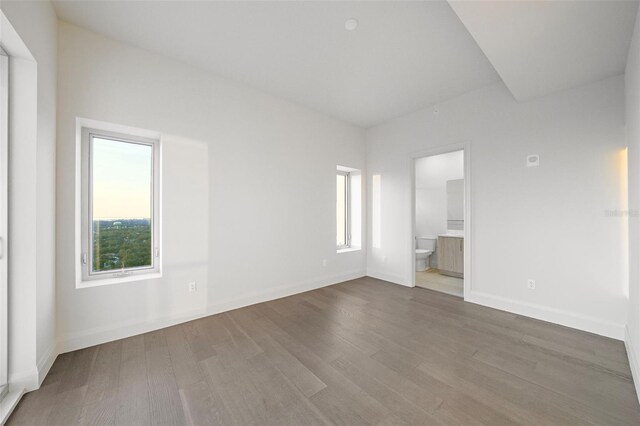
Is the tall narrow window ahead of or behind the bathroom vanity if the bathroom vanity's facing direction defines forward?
ahead

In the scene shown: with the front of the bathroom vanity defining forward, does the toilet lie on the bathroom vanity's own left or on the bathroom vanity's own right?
on the bathroom vanity's own right

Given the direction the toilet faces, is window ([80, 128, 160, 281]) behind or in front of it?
in front

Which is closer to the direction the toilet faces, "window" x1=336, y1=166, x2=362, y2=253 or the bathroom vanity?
the window

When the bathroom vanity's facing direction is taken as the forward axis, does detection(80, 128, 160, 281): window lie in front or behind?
in front

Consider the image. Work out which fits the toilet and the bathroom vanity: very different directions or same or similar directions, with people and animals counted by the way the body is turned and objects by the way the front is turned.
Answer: same or similar directions

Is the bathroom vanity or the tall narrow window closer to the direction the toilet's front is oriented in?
the tall narrow window

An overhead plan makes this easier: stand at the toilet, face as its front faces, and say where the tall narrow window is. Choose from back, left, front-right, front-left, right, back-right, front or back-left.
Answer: front

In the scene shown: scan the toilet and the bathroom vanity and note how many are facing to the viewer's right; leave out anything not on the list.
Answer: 0

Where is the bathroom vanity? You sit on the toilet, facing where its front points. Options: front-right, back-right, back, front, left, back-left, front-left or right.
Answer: left

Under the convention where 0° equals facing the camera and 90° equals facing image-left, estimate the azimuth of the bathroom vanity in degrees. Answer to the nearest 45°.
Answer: approximately 45°

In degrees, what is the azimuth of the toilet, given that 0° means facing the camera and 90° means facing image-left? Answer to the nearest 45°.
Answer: approximately 45°
